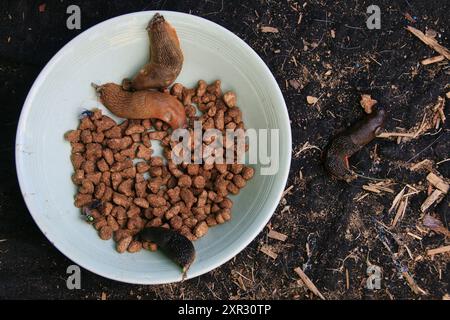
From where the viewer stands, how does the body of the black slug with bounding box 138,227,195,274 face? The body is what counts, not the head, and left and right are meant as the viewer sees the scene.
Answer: facing away from the viewer and to the left of the viewer

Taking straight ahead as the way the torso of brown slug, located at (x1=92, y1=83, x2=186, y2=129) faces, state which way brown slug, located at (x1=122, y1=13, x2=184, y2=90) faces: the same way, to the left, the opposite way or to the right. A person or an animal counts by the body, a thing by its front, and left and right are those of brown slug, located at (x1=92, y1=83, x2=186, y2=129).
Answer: to the right

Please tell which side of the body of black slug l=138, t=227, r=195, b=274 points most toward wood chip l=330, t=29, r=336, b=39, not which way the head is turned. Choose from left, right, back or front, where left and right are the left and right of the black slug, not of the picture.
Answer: right

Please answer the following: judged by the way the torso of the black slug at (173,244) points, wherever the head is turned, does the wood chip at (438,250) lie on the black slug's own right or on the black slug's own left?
on the black slug's own right

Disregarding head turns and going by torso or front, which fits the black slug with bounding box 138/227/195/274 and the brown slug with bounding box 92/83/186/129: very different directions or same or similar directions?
very different directions

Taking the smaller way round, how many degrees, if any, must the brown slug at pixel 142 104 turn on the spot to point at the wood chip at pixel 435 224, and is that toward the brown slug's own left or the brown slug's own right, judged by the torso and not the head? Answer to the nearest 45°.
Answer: approximately 45° to the brown slug's own left
